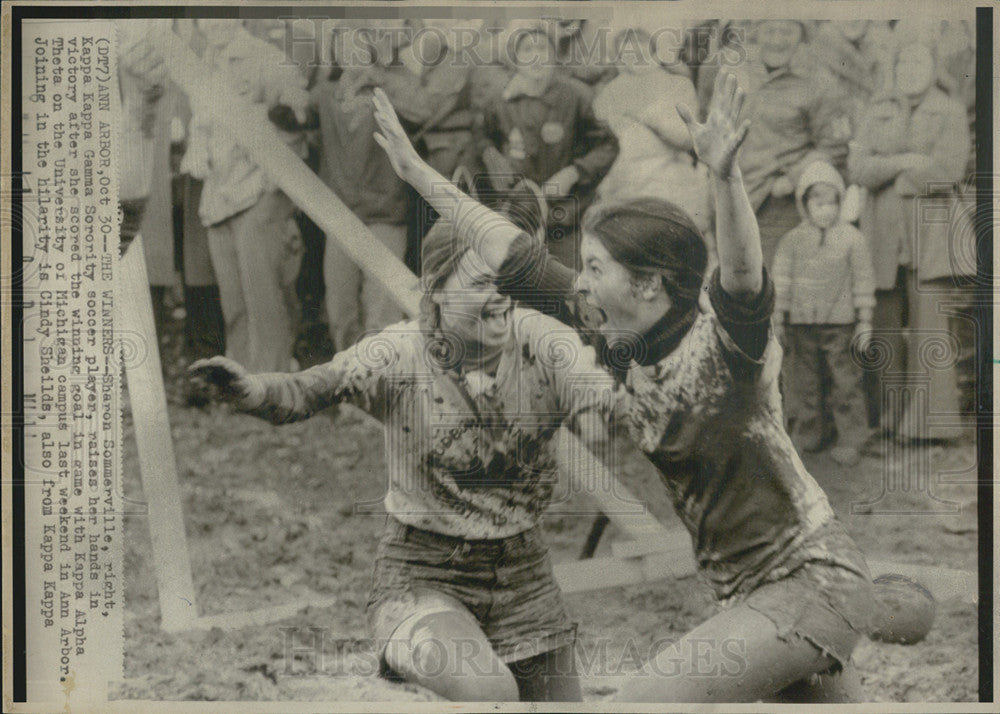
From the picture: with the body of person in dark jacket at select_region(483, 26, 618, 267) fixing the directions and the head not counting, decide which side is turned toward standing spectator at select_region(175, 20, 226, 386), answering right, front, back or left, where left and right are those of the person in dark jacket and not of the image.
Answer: right

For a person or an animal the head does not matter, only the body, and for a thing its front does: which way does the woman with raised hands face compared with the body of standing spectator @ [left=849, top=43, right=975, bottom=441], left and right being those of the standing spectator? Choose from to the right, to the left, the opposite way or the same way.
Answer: to the right

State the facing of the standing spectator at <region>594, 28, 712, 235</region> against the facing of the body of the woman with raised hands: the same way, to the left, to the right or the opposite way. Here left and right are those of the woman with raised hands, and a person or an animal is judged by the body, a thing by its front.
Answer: to the left

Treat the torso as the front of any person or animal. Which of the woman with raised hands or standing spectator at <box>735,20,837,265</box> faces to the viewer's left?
the woman with raised hands

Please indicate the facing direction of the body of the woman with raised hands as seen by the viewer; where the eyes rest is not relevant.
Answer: to the viewer's left
